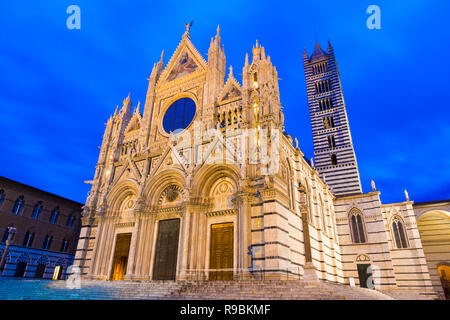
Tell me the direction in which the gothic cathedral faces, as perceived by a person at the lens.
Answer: facing the viewer and to the left of the viewer

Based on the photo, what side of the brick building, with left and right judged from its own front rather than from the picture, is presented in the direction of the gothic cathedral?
front

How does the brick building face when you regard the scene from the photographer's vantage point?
facing the viewer and to the right of the viewer

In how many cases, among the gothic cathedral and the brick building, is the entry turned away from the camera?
0

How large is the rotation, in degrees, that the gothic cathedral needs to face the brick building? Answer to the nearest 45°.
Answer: approximately 45° to its right
